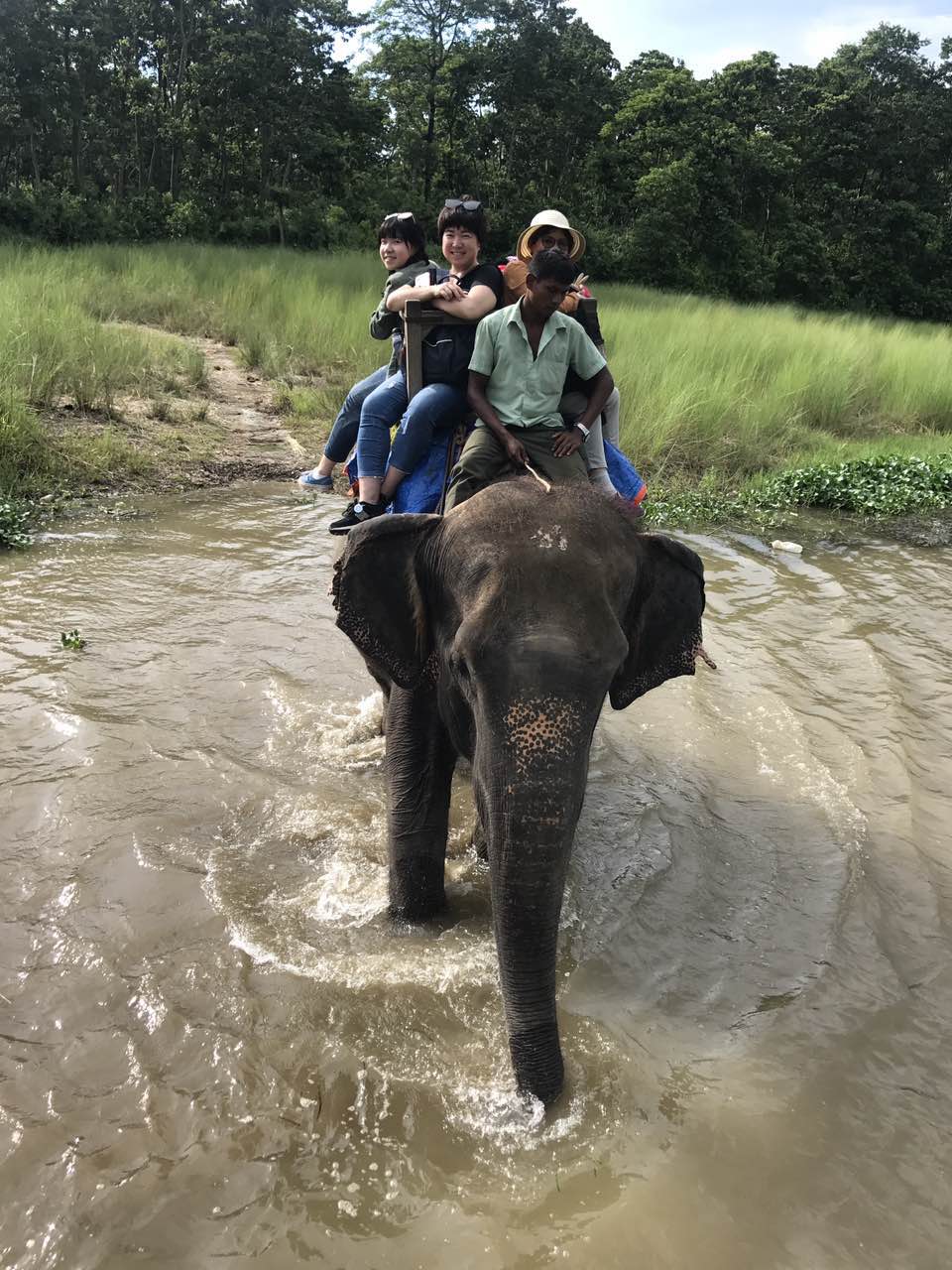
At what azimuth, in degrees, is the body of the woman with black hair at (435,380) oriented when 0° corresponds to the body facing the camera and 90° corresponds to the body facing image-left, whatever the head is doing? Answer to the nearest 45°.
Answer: approximately 45°

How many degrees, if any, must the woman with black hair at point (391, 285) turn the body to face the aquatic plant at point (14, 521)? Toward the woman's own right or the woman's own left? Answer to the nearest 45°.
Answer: approximately 90° to the woman's own right

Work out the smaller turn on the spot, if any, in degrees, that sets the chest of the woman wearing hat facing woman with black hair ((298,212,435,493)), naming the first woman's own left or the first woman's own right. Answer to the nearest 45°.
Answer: approximately 180°

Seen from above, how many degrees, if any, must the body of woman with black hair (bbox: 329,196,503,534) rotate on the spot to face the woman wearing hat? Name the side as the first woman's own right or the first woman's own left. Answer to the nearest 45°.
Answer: approximately 135° to the first woman's own left

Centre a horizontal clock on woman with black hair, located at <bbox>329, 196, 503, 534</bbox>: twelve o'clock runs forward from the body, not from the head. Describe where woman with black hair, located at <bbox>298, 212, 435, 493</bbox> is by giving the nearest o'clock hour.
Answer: woman with black hair, located at <bbox>298, 212, 435, 493</bbox> is roughly at 4 o'clock from woman with black hair, located at <bbox>329, 196, 503, 534</bbox>.

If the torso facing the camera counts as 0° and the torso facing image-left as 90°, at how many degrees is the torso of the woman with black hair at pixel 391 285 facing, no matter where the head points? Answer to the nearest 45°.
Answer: approximately 45°

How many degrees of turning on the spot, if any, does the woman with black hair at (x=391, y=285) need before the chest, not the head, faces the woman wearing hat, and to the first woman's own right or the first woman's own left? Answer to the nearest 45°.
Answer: approximately 90° to the first woman's own left

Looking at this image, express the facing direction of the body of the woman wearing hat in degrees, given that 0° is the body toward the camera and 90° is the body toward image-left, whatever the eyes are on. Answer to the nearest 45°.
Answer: approximately 315°
